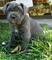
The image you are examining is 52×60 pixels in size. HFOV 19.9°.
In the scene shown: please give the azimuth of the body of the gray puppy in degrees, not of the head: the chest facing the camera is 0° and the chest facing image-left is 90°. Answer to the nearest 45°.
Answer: approximately 45°
